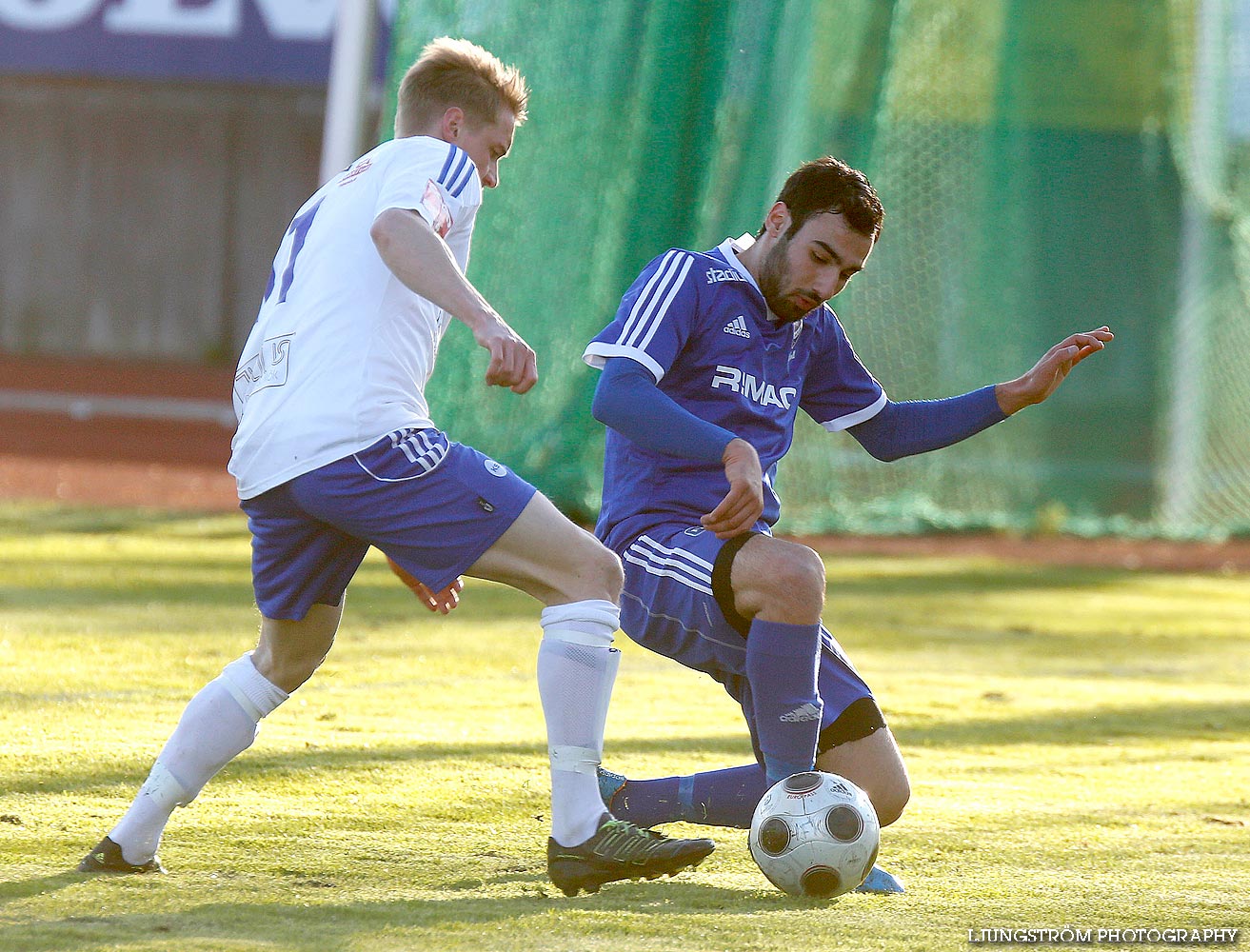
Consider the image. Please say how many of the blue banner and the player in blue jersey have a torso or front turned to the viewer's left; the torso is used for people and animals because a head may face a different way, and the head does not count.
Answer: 0

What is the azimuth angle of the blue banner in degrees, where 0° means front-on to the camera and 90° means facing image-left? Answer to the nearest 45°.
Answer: approximately 0°

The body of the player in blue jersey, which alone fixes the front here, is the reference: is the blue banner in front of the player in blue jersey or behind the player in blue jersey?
behind

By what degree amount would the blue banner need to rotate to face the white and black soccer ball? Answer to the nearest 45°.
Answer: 0° — it already faces it

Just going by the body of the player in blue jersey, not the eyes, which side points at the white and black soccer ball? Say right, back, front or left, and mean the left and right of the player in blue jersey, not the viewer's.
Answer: front

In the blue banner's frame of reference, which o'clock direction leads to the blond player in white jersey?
The blond player in white jersey is roughly at 12 o'clock from the blue banner.

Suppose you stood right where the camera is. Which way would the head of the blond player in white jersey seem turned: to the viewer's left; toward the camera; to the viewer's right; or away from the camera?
to the viewer's right

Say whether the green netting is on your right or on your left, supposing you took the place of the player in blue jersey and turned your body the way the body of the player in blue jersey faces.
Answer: on your left

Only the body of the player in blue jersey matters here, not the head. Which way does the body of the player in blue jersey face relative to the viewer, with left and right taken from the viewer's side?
facing the viewer and to the right of the viewer

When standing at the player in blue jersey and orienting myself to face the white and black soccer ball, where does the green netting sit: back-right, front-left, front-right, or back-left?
back-left

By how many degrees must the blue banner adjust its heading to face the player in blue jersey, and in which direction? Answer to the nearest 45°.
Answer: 0° — it already faces them
